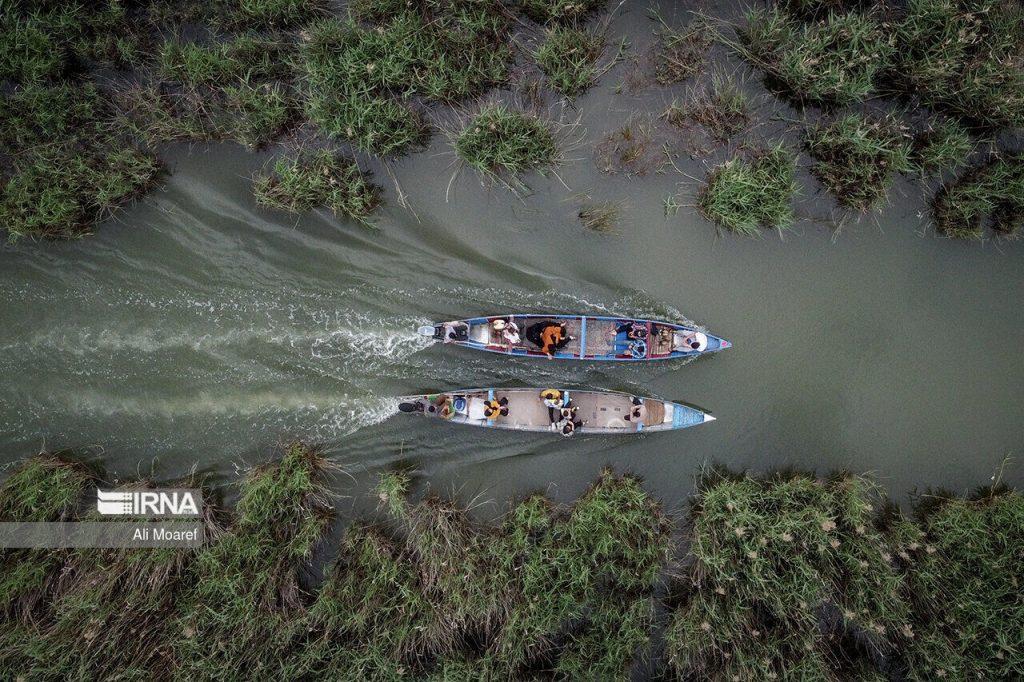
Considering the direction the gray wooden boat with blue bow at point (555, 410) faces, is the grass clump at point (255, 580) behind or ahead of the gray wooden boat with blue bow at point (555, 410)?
behind

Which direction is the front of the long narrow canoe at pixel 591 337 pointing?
to the viewer's right

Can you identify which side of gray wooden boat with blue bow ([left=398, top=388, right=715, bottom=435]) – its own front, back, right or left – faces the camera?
right

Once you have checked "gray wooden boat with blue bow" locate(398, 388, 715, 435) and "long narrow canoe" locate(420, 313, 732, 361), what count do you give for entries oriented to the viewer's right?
2
